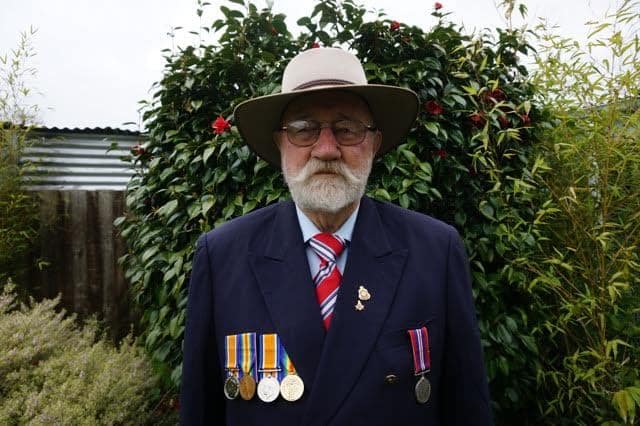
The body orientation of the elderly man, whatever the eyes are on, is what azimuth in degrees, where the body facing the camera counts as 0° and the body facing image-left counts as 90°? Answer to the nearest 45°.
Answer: approximately 0°

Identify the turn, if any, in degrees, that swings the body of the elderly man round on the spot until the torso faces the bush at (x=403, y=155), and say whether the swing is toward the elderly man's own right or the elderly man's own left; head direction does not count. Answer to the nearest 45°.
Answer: approximately 180°

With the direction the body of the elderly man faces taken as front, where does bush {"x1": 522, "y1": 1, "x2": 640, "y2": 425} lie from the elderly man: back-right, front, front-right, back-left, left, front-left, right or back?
back-left

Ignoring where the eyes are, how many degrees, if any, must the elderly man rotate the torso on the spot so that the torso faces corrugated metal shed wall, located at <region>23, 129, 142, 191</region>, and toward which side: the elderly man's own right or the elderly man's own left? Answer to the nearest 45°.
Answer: approximately 135° to the elderly man's own right

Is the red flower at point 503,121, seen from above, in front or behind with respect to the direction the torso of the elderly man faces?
behind

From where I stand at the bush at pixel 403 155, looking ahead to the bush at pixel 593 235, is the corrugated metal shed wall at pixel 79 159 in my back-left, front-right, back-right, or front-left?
back-left
